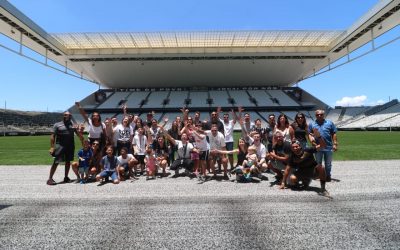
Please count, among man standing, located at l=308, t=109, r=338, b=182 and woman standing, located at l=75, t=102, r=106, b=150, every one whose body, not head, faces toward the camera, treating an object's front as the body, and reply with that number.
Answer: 2

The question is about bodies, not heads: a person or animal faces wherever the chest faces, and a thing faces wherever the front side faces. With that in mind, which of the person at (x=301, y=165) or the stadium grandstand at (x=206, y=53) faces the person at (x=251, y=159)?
the stadium grandstand

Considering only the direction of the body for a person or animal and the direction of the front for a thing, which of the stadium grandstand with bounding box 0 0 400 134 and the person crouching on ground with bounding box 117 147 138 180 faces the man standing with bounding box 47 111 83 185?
the stadium grandstand

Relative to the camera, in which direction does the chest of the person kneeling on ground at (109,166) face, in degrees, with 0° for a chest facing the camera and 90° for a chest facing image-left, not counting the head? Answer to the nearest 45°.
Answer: approximately 0°

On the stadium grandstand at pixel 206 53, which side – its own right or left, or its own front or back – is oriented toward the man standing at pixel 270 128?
front

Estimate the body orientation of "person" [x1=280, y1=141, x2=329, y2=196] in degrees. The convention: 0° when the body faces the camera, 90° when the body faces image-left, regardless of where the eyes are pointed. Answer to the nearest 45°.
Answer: approximately 0°

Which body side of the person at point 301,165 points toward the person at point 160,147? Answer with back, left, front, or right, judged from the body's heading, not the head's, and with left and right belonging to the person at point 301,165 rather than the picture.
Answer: right

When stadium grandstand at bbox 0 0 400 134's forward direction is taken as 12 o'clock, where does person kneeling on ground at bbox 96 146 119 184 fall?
The person kneeling on ground is roughly at 12 o'clock from the stadium grandstand.

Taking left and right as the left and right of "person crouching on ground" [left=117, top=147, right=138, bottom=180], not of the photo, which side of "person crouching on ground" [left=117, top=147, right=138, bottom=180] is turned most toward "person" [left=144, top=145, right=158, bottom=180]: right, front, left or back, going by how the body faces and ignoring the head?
left
